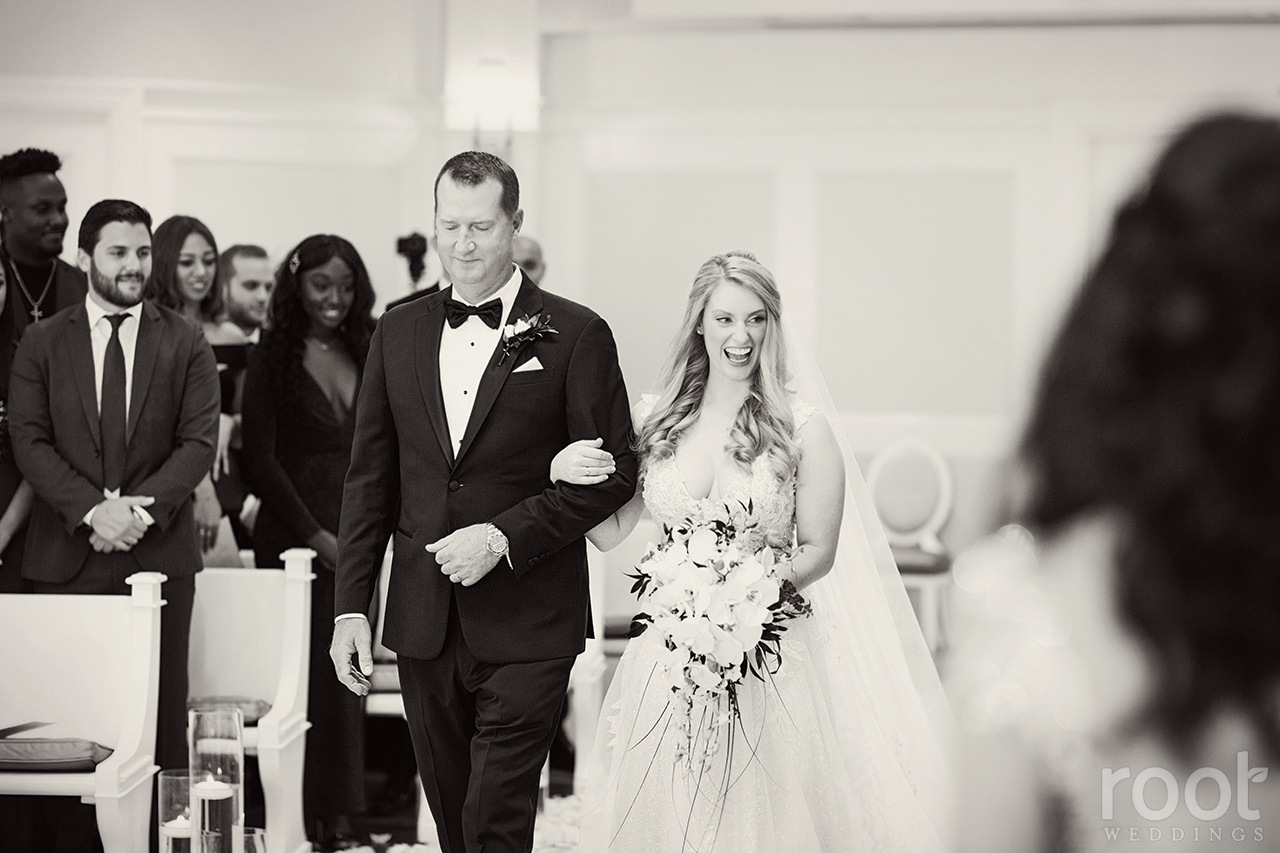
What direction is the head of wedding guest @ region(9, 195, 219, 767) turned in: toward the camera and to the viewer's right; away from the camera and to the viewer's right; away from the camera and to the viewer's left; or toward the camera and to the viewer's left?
toward the camera and to the viewer's right

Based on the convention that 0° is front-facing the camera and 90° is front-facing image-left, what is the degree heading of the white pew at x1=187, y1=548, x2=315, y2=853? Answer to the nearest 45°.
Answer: approximately 45°

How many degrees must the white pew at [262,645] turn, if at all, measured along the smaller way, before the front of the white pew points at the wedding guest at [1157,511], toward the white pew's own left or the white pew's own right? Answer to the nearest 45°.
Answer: approximately 45° to the white pew's own left

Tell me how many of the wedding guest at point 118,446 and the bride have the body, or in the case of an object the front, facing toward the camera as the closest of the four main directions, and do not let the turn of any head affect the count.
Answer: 2

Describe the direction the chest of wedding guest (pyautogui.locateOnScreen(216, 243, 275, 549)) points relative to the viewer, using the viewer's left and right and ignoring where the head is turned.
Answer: facing the viewer and to the right of the viewer

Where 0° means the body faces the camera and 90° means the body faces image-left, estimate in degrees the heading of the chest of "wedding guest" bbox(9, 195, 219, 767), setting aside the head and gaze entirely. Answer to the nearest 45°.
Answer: approximately 0°

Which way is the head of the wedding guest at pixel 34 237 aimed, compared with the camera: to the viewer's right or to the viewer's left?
to the viewer's right
